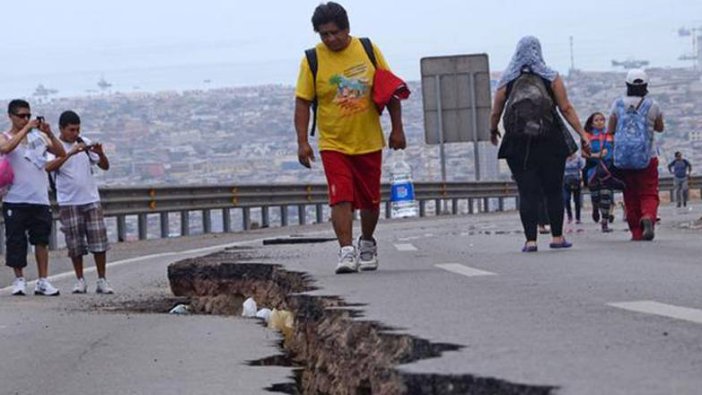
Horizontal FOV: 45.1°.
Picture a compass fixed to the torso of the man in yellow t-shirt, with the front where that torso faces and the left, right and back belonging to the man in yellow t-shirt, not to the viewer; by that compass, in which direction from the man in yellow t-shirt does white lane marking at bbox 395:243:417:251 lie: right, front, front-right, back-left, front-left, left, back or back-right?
back

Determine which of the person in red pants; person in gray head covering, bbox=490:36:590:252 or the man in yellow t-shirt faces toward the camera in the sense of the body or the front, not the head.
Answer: the man in yellow t-shirt

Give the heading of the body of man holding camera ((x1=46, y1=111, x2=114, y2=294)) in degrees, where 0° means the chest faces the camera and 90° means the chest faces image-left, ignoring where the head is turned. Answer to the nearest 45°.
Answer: approximately 315°

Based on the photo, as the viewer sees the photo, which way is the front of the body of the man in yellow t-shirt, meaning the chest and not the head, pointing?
toward the camera

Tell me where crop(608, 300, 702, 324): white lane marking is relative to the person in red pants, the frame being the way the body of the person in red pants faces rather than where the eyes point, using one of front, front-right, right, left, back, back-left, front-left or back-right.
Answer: back

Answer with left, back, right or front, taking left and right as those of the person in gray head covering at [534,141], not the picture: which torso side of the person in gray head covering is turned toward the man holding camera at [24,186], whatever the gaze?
left

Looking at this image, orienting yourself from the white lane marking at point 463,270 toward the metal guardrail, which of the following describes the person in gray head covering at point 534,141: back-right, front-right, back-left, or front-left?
front-right

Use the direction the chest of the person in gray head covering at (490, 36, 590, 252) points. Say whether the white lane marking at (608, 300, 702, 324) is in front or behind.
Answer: behind

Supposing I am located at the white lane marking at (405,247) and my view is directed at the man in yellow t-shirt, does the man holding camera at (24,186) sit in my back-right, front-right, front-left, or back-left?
front-right

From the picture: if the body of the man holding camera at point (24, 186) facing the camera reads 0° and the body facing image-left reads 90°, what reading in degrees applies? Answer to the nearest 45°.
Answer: approximately 315°

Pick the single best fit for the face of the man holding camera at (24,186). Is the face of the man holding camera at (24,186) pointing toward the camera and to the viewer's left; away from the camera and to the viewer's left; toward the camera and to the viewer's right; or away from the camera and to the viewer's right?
toward the camera and to the viewer's right

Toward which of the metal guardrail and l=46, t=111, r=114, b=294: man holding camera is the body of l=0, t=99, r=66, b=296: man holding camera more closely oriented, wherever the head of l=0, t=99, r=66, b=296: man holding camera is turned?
the man holding camera

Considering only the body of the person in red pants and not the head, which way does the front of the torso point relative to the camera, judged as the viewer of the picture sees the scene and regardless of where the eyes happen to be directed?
away from the camera
